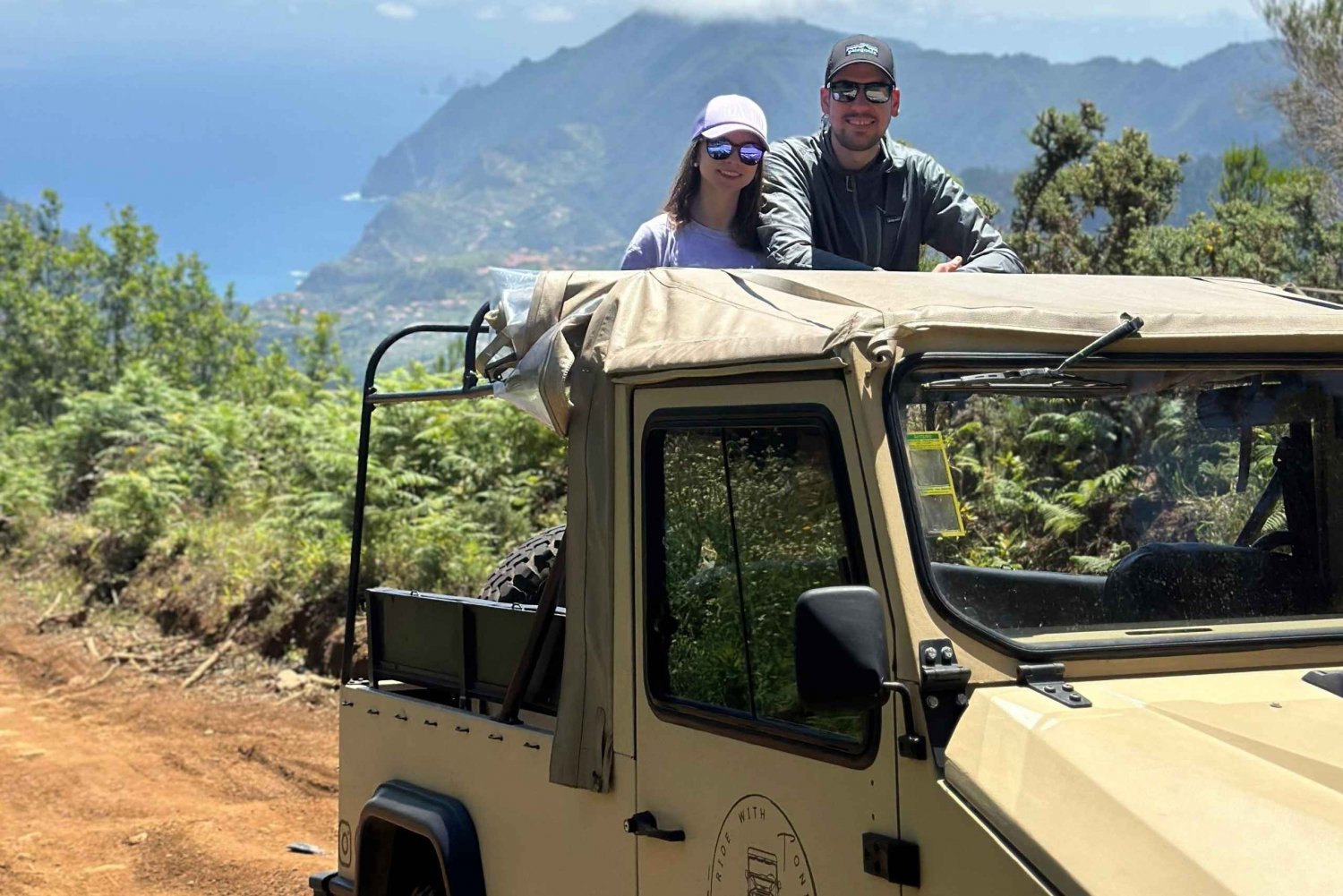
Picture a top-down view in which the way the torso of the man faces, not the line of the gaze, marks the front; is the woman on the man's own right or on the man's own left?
on the man's own right

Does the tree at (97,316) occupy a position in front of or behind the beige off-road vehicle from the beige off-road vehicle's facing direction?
behind

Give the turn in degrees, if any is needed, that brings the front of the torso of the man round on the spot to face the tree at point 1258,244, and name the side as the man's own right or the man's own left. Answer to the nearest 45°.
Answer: approximately 135° to the man's own left

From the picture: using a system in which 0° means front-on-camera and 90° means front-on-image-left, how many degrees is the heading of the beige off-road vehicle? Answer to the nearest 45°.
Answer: approximately 315°
